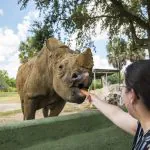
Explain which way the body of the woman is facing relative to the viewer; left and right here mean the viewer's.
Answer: facing away from the viewer and to the left of the viewer

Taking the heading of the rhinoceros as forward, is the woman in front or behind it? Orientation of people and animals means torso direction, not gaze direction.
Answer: in front

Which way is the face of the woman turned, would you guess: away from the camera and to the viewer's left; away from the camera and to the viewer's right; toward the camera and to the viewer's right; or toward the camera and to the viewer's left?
away from the camera and to the viewer's left

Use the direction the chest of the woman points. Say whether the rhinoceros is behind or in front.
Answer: in front

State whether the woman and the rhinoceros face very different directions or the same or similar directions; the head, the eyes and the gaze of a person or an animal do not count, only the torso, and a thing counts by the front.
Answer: very different directions
